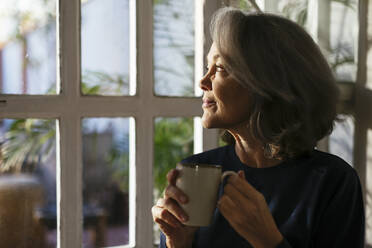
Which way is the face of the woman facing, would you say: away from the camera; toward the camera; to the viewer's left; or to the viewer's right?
to the viewer's left

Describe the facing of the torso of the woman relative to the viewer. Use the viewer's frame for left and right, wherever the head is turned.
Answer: facing the viewer and to the left of the viewer
